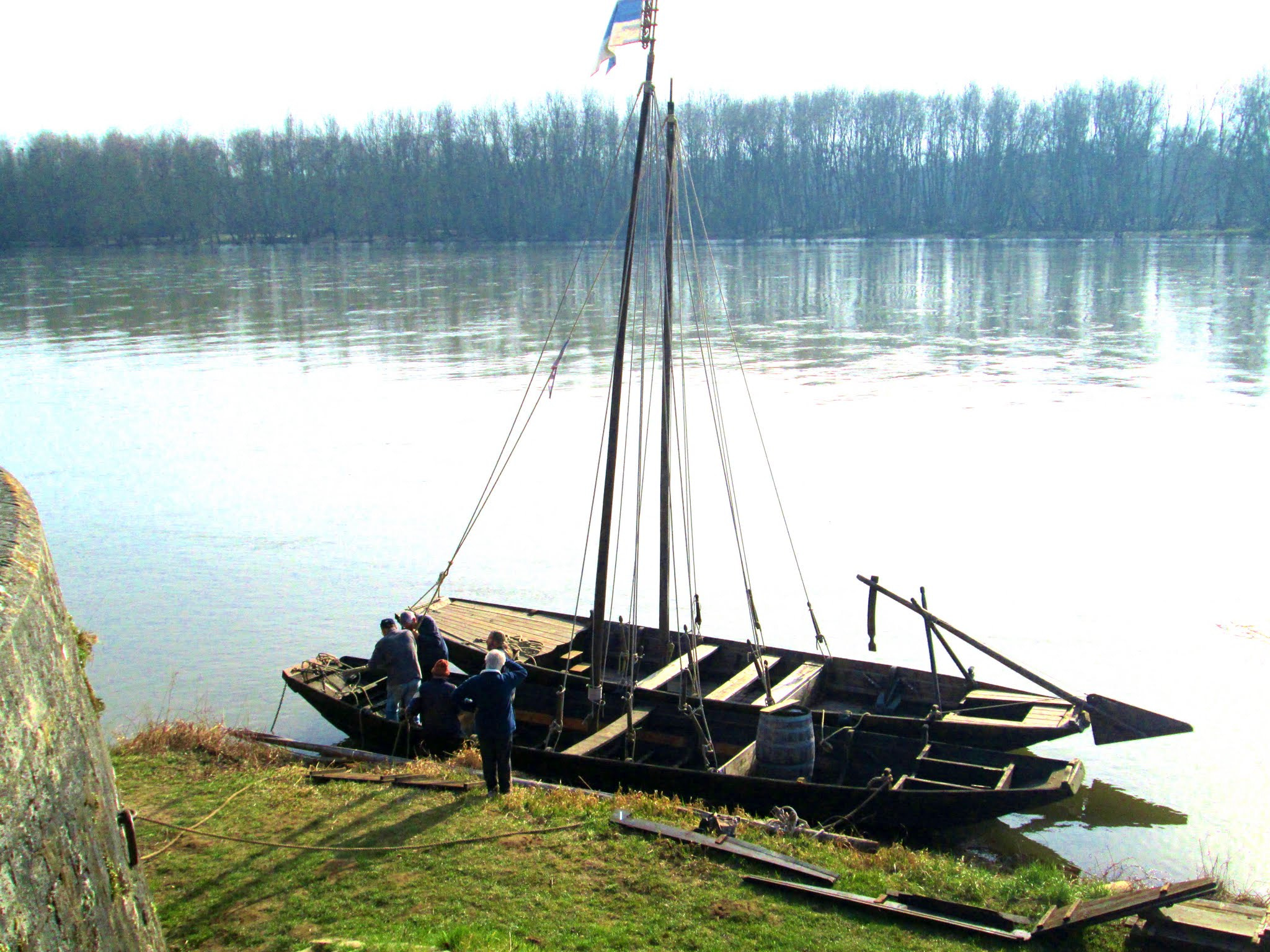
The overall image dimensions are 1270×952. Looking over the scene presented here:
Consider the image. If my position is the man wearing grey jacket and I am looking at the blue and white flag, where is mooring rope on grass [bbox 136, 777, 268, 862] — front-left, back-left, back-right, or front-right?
back-right

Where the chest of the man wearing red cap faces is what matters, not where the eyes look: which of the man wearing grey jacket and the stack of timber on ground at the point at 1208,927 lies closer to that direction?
the man wearing grey jacket

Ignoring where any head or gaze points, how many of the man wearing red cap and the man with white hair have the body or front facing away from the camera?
2

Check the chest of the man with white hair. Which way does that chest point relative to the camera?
away from the camera

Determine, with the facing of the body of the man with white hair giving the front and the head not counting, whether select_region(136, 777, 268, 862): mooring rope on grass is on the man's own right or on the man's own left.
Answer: on the man's own left

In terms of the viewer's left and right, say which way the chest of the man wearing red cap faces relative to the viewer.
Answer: facing away from the viewer

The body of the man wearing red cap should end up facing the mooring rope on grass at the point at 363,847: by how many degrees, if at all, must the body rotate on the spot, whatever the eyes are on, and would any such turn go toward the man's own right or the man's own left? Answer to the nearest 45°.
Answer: approximately 180°

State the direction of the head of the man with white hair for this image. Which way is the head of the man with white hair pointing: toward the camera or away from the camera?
away from the camera

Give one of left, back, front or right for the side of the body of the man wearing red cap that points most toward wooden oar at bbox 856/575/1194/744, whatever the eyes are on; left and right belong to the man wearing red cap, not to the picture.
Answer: right
